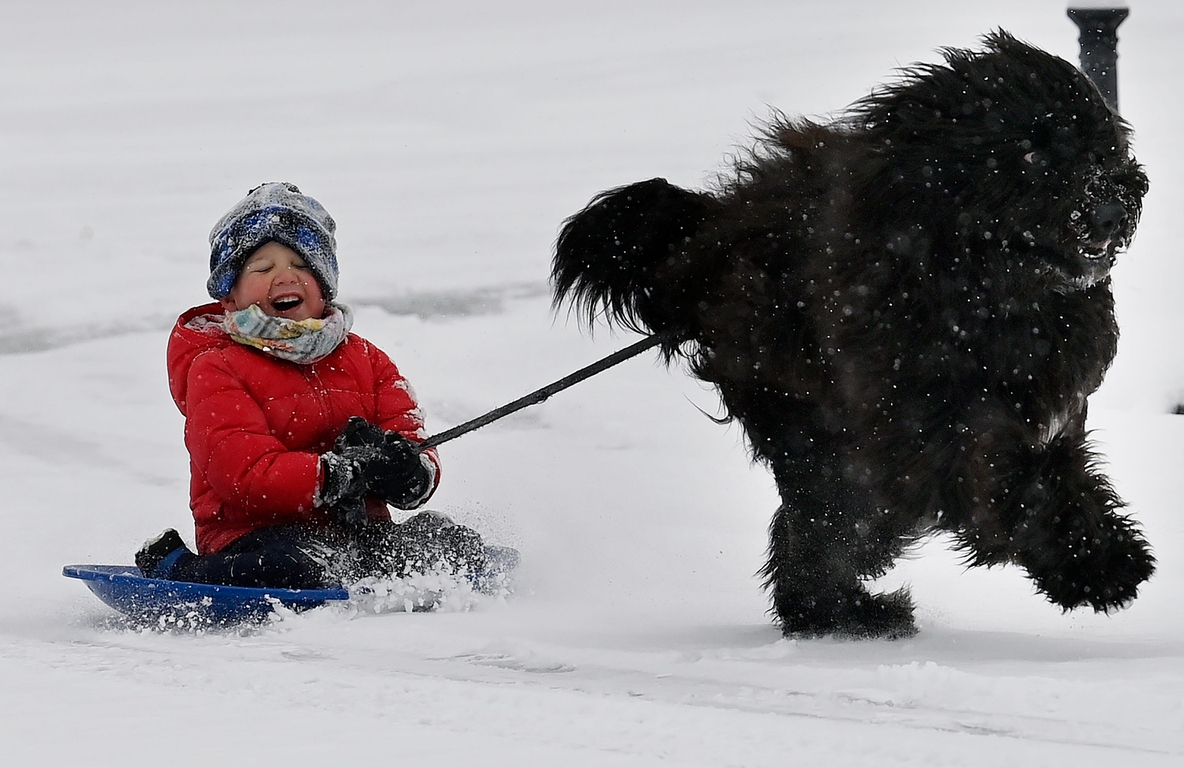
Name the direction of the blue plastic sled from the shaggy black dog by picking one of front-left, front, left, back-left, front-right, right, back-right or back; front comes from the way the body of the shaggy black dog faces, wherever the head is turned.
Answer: back-right

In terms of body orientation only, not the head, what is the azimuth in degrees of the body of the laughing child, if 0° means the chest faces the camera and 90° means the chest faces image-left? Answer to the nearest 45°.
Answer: approximately 315°

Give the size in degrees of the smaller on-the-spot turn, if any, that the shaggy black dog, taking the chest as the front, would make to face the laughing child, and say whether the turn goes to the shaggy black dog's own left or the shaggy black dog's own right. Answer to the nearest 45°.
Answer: approximately 135° to the shaggy black dog's own right

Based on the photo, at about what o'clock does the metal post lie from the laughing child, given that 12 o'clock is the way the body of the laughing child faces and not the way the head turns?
The metal post is roughly at 10 o'clock from the laughing child.

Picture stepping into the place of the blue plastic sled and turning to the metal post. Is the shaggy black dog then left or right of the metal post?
right
